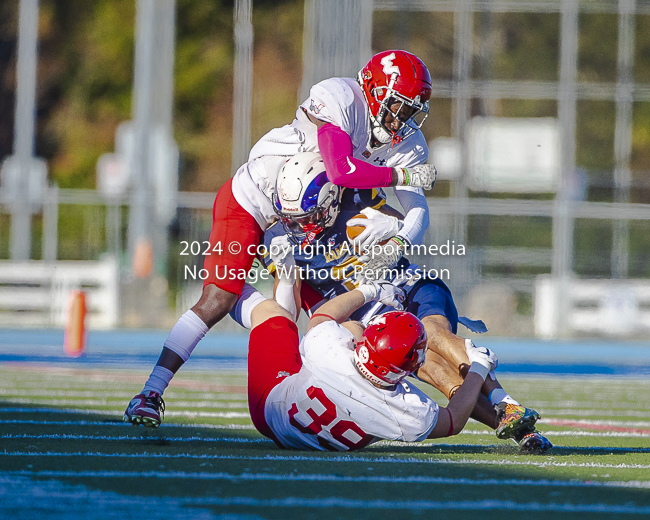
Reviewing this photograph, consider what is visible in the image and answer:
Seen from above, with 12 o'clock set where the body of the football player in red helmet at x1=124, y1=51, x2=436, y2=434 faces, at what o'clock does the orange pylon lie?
The orange pylon is roughly at 7 o'clock from the football player in red helmet.
